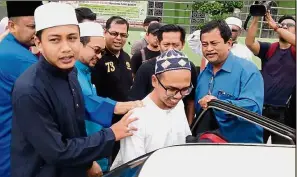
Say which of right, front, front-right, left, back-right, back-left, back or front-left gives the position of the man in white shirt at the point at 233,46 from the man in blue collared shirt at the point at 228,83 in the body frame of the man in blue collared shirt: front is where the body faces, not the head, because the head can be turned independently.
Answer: back-right

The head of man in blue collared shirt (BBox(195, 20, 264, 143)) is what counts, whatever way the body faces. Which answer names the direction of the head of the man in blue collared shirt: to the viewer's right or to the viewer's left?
to the viewer's left

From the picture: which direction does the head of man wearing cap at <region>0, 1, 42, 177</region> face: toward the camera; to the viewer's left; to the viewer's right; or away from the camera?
to the viewer's right

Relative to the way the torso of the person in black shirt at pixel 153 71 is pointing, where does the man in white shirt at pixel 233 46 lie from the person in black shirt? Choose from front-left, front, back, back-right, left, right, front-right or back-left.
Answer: back-left

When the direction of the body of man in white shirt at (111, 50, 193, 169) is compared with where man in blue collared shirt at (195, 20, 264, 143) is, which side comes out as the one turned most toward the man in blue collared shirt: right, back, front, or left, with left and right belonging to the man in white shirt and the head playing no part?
left

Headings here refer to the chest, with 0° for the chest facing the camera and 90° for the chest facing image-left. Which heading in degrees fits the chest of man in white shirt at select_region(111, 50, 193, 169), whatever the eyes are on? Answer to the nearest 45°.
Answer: approximately 315°

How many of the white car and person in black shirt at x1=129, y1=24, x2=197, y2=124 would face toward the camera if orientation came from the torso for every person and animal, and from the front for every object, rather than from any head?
1

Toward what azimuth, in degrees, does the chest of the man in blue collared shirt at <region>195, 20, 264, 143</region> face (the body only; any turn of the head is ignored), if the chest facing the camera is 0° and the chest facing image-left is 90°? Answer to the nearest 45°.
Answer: approximately 45°

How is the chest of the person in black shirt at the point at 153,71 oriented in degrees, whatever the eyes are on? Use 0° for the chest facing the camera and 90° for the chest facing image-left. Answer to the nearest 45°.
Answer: approximately 0°
